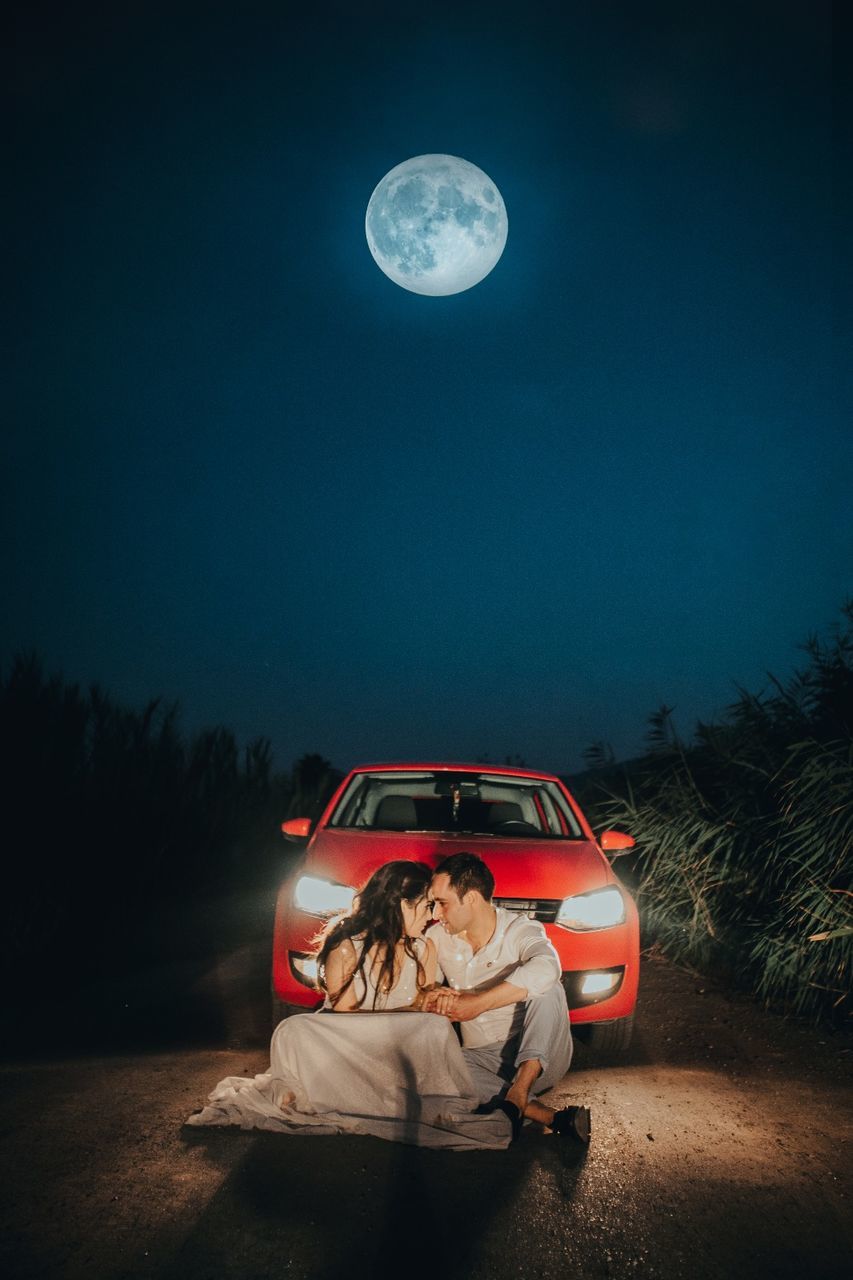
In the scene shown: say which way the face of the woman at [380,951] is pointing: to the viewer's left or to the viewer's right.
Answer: to the viewer's right

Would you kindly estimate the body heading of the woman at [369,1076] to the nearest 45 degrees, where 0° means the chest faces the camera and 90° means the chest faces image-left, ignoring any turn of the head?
approximately 0°

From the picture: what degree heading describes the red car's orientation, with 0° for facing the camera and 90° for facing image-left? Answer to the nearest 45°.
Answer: approximately 0°

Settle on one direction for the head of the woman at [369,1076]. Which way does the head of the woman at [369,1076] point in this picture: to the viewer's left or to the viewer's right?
to the viewer's right
